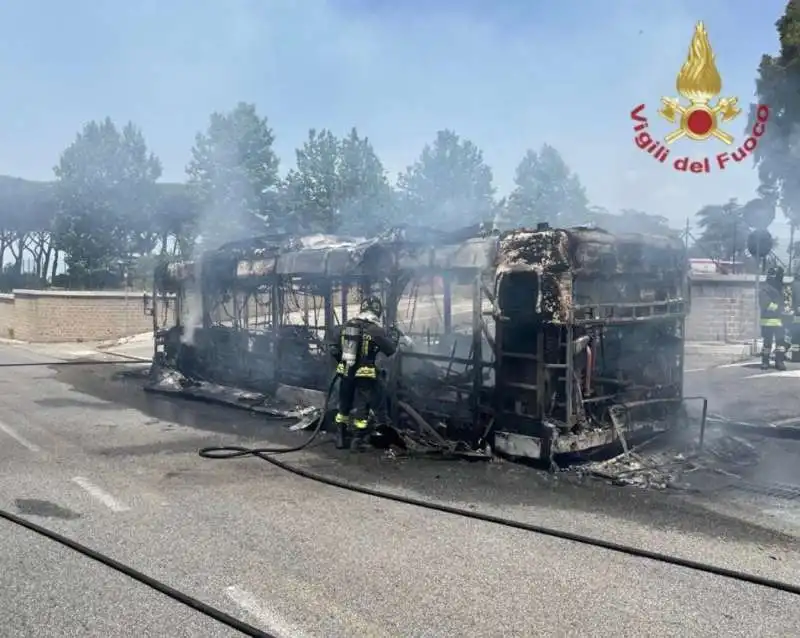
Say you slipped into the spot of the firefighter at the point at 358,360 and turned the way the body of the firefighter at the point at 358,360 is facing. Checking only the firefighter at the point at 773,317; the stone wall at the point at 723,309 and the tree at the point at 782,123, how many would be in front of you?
3

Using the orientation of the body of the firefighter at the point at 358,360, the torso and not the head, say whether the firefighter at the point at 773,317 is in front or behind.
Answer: in front

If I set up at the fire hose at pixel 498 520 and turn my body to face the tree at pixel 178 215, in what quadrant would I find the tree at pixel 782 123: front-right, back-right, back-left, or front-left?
front-right

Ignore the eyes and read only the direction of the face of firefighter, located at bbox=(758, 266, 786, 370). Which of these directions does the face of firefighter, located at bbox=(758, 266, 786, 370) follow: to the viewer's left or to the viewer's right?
to the viewer's left

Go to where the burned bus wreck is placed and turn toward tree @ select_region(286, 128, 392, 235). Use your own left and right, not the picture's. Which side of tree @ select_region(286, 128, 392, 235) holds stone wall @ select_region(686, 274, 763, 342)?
right

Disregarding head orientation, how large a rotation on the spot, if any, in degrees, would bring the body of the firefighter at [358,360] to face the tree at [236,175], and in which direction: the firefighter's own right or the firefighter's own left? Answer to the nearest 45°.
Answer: approximately 45° to the firefighter's own left

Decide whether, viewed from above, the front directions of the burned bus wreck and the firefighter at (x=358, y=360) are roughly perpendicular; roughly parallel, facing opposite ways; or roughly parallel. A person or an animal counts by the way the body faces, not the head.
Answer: roughly perpendicular

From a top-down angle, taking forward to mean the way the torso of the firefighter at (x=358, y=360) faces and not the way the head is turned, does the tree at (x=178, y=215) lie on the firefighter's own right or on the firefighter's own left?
on the firefighter's own left

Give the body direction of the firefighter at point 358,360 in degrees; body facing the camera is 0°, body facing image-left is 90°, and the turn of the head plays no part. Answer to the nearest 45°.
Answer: approximately 225°
